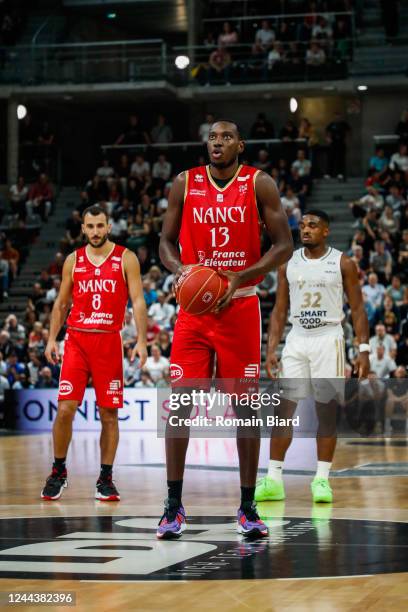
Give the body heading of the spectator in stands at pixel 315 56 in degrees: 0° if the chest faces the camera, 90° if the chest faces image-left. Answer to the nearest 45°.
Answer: approximately 0°

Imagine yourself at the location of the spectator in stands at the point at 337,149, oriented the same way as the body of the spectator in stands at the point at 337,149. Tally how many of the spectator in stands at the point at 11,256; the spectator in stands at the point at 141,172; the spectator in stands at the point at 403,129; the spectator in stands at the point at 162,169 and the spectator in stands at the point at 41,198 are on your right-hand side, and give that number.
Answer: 4

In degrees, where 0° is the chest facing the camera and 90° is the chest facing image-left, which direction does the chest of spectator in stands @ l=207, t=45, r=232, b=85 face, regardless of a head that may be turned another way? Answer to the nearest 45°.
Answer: approximately 0°

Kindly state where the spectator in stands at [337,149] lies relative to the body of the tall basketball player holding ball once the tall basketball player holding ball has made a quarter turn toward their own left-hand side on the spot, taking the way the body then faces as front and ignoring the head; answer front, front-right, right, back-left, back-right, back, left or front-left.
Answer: left
